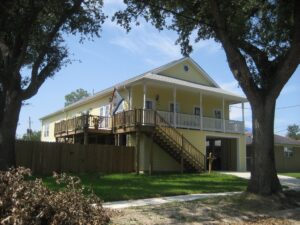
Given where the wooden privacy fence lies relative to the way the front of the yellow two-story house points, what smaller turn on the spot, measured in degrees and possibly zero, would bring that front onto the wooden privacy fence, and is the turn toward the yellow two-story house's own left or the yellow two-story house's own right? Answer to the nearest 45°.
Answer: approximately 90° to the yellow two-story house's own right

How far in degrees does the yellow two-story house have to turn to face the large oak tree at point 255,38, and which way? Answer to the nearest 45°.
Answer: approximately 45° to its right

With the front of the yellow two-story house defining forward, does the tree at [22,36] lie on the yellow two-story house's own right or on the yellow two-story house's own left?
on the yellow two-story house's own right

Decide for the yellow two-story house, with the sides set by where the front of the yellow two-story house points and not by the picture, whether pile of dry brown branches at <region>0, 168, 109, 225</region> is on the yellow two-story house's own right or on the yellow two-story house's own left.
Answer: on the yellow two-story house's own right

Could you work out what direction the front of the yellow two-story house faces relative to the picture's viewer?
facing the viewer and to the right of the viewer

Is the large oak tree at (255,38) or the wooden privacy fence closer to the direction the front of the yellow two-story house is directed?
the large oak tree
